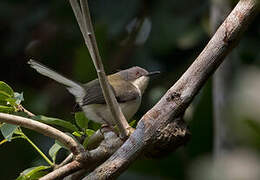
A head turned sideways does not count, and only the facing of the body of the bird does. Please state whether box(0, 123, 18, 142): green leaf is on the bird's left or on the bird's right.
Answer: on the bird's right

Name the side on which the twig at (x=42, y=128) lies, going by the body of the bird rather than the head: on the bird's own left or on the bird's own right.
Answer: on the bird's own right

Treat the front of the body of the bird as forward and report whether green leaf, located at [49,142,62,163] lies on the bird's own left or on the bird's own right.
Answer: on the bird's own right

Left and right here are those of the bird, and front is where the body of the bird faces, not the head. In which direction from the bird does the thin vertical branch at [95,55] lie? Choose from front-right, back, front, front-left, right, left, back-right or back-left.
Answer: right

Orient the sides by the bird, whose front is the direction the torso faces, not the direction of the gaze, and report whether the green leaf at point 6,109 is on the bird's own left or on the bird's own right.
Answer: on the bird's own right

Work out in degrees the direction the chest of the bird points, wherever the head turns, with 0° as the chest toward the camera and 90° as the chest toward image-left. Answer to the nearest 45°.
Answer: approximately 270°

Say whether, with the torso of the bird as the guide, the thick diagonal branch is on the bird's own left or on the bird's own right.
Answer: on the bird's own right

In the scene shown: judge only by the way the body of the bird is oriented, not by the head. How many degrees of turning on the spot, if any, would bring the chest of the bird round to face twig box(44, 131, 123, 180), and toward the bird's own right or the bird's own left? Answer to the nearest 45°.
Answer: approximately 90° to the bird's own right
